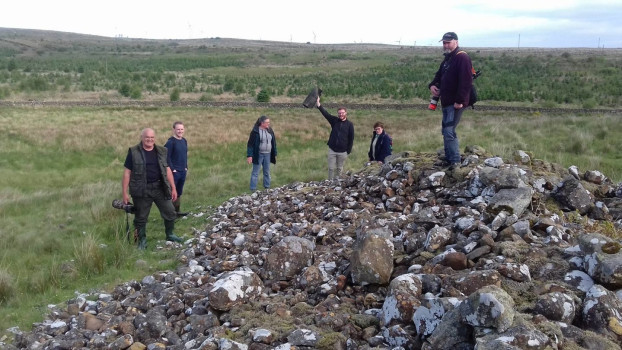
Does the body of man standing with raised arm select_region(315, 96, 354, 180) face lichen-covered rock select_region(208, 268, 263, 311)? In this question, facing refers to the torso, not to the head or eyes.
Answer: yes

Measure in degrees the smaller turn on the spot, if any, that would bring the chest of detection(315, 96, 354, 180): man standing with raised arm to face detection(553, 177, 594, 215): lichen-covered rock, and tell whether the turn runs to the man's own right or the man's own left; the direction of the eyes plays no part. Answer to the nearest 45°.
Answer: approximately 45° to the man's own left

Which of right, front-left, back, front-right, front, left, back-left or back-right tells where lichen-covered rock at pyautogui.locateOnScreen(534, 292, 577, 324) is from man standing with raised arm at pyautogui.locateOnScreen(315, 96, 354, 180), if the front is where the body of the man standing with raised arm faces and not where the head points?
front

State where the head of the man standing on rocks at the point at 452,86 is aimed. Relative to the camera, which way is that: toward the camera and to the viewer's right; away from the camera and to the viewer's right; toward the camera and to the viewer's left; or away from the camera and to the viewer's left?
toward the camera and to the viewer's left

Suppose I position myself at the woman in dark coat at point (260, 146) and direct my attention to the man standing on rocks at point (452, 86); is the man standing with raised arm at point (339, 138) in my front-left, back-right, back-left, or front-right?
front-left

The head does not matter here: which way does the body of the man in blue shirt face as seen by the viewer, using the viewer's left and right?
facing the viewer and to the right of the viewer

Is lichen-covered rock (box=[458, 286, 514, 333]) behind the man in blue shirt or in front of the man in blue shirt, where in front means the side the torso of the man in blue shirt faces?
in front

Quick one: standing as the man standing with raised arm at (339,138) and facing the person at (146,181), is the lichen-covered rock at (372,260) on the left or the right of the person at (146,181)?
left

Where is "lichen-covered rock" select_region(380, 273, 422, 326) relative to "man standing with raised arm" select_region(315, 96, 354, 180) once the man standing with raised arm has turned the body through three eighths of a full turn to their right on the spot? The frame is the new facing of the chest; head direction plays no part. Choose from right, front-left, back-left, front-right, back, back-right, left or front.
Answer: back-left

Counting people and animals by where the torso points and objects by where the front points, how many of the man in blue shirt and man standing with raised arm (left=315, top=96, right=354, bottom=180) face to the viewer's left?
0

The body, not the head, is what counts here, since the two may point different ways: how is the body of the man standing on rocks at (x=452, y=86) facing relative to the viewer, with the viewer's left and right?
facing the viewer and to the left of the viewer

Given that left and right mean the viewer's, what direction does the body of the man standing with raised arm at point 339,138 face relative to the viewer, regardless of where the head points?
facing the viewer

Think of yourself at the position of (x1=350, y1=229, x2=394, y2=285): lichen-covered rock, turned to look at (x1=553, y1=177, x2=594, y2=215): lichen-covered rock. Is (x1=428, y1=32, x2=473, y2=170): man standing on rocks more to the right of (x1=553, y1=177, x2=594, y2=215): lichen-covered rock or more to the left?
left
